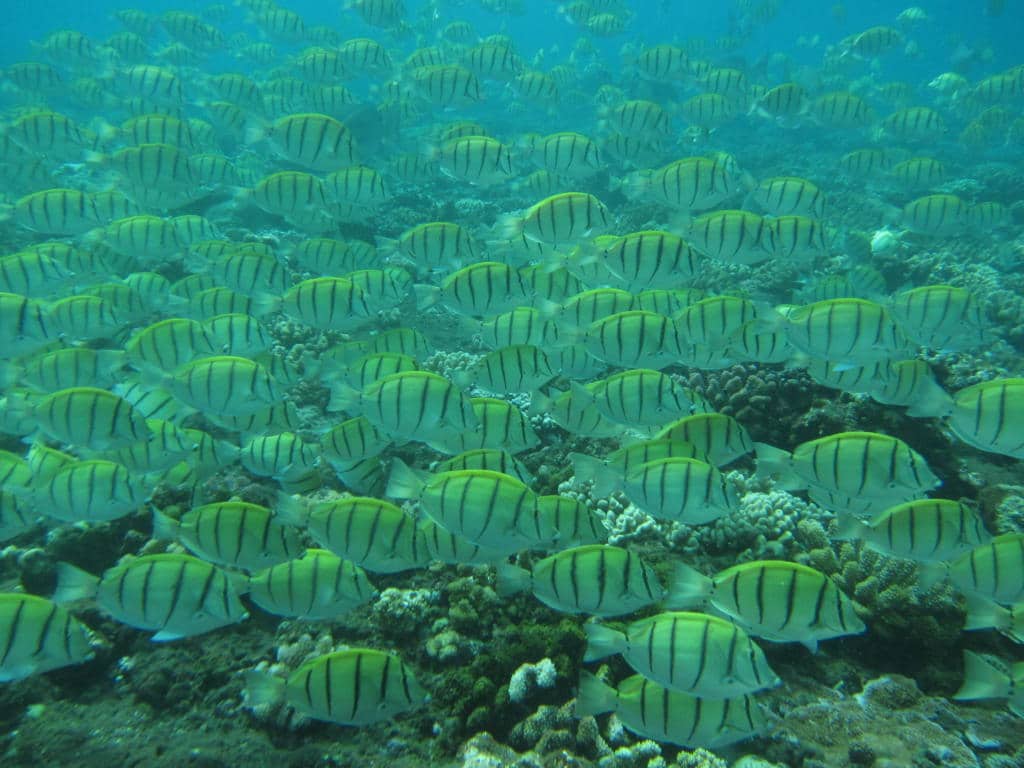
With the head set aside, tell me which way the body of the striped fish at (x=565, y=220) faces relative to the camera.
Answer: to the viewer's right

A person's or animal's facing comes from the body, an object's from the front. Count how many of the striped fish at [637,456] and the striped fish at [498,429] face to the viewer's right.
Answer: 2

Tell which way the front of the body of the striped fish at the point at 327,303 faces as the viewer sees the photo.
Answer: to the viewer's right

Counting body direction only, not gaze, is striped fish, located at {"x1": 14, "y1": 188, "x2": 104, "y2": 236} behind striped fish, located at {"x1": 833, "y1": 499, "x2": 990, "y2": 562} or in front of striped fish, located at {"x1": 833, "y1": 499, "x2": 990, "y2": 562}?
behind

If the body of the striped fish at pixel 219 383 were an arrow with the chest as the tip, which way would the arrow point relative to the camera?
to the viewer's right

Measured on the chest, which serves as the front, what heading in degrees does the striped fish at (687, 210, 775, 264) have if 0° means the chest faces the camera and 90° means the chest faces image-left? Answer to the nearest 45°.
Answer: approximately 270°

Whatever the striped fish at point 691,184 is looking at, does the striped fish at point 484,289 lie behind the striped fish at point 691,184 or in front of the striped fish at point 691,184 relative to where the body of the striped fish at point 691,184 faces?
behind

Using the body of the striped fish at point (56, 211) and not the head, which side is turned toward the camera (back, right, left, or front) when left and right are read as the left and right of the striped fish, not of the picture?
right

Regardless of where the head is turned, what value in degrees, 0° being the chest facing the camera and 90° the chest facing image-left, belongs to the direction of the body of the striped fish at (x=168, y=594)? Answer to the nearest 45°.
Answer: approximately 270°

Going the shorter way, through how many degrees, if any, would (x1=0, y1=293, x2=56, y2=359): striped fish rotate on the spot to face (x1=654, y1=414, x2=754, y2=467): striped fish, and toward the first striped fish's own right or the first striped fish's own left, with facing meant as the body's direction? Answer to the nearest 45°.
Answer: approximately 45° to the first striped fish's own right

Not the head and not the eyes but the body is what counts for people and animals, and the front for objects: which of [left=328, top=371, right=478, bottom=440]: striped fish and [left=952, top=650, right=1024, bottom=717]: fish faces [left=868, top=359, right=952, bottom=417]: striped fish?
[left=328, top=371, right=478, bottom=440]: striped fish

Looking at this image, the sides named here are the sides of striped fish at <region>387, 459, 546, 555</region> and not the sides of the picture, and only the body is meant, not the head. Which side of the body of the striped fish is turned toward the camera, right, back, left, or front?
right

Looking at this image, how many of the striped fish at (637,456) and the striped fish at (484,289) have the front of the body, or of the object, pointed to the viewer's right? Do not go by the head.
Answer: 2

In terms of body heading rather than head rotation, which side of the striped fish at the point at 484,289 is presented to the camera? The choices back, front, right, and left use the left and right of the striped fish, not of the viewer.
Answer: right

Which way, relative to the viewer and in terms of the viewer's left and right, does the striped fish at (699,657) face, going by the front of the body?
facing to the right of the viewer

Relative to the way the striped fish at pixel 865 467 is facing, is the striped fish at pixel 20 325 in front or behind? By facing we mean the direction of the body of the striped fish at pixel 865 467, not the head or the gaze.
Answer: behind

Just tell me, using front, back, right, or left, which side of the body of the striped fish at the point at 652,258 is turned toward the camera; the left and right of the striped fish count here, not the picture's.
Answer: right
